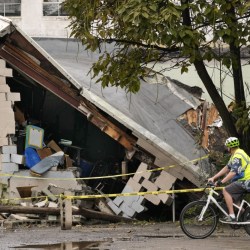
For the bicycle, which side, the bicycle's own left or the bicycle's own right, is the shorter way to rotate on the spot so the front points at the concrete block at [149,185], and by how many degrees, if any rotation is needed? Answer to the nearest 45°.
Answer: approximately 90° to the bicycle's own right

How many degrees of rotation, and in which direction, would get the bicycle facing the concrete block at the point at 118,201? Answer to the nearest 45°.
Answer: approximately 45° to its right

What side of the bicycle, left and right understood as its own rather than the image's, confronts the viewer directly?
left

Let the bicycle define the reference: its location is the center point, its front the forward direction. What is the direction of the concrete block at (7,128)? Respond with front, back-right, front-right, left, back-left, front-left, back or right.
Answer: front-right

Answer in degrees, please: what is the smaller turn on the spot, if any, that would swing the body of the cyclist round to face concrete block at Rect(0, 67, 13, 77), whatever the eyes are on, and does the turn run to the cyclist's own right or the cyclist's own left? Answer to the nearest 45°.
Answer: approximately 45° to the cyclist's own right

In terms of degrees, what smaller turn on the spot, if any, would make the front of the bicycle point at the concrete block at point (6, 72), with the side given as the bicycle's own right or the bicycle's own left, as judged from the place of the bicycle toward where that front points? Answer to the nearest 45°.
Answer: approximately 45° to the bicycle's own right

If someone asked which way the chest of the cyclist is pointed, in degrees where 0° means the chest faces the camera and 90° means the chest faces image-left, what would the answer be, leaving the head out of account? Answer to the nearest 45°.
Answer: approximately 90°

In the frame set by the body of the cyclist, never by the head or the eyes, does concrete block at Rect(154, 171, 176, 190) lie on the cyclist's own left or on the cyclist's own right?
on the cyclist's own right

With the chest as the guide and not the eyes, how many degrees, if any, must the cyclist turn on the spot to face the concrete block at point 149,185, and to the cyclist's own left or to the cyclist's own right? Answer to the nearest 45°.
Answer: approximately 45° to the cyclist's own right

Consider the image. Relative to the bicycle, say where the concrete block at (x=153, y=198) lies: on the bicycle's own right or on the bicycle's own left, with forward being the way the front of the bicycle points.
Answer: on the bicycle's own right

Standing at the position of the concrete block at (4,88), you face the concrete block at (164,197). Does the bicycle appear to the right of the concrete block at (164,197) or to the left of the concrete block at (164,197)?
right
